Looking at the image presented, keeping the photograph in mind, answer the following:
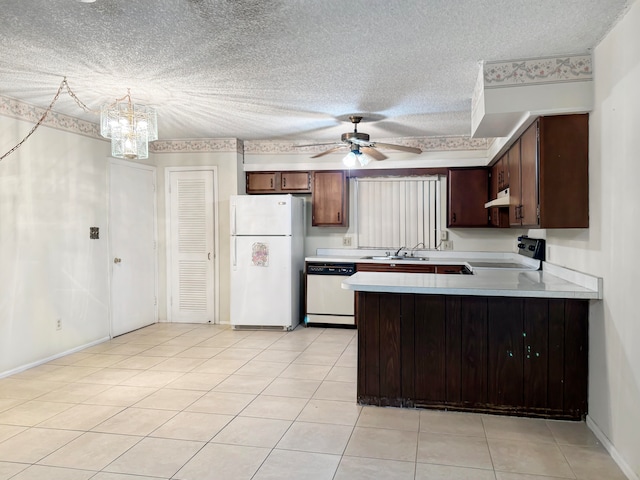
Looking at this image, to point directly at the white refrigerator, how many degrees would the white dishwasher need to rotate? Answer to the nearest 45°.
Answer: approximately 90° to its right

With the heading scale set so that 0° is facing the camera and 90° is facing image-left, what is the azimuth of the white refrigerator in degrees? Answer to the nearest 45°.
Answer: approximately 0°

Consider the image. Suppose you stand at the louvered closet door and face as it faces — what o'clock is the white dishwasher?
The white dishwasher is roughly at 10 o'clock from the louvered closet door.

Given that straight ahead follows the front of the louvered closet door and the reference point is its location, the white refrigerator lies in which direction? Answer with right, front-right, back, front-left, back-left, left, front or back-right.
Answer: front-left

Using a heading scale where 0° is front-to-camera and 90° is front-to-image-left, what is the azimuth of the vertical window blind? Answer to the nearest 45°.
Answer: approximately 0°

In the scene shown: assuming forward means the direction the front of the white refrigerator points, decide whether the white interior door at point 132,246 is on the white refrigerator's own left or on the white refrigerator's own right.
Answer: on the white refrigerator's own right

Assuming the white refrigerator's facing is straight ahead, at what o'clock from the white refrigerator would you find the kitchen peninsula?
The kitchen peninsula is roughly at 11 o'clock from the white refrigerator.
